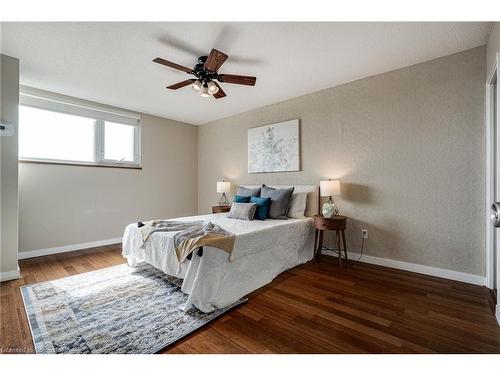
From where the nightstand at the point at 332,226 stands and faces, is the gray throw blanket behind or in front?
in front

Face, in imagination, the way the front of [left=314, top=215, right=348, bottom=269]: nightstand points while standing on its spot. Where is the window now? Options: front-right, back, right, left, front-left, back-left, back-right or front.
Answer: front-right

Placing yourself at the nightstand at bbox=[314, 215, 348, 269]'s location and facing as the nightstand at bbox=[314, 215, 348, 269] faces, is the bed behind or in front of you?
in front

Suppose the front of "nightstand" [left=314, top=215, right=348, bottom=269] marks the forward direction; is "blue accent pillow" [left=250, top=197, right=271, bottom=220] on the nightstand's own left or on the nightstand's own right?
on the nightstand's own right

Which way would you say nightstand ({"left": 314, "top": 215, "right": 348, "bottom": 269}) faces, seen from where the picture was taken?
facing the viewer and to the left of the viewer

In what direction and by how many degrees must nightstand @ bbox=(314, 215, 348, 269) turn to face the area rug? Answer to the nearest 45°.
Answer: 0° — it already faces it
